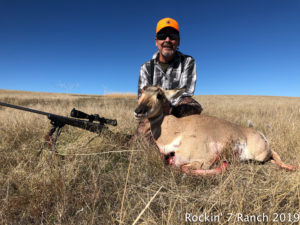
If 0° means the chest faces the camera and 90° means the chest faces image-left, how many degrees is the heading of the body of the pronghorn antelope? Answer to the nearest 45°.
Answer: approximately 90°
